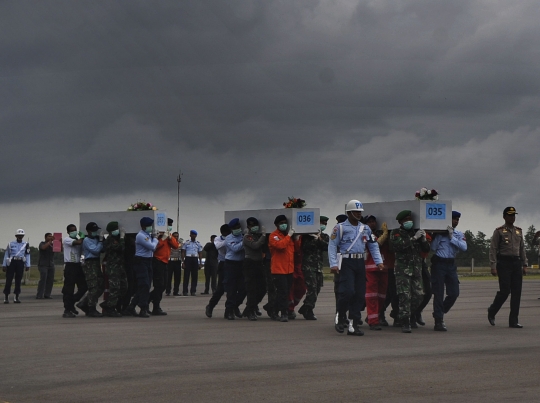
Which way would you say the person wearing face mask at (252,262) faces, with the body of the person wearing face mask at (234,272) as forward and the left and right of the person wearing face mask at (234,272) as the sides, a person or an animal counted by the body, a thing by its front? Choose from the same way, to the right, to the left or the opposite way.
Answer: the same way

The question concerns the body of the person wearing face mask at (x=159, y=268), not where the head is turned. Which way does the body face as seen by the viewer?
to the viewer's right

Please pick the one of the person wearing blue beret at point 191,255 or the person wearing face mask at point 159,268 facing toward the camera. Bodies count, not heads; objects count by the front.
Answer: the person wearing blue beret at point 191,255

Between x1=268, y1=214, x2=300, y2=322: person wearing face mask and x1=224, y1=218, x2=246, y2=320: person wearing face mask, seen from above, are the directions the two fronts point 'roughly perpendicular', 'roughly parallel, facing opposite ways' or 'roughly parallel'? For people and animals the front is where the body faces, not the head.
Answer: roughly parallel

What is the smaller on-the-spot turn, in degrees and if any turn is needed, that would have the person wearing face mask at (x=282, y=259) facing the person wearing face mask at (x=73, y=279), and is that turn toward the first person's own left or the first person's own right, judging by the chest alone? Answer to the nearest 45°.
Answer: approximately 135° to the first person's own right

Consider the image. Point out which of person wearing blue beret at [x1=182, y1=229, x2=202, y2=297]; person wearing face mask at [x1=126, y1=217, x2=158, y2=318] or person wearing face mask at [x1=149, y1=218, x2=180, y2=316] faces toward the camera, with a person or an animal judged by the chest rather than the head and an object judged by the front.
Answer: person wearing blue beret at [x1=182, y1=229, x2=202, y2=297]

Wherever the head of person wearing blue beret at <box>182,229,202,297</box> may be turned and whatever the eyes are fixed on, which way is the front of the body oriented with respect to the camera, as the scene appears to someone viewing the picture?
toward the camera

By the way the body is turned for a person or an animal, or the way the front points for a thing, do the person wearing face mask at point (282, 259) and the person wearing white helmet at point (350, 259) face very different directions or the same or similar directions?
same or similar directions

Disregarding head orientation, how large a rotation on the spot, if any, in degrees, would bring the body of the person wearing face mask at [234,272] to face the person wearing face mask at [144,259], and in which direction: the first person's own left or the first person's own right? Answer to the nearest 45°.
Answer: approximately 135° to the first person's own right

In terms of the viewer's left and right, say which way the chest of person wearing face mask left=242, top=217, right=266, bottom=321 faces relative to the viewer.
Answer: facing the viewer and to the right of the viewer
